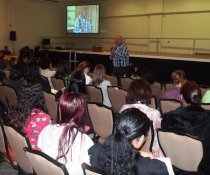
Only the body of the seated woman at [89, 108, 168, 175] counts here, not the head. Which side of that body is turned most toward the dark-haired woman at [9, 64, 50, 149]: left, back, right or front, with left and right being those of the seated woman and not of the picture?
left

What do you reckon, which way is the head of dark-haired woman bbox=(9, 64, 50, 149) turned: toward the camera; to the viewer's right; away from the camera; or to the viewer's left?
away from the camera

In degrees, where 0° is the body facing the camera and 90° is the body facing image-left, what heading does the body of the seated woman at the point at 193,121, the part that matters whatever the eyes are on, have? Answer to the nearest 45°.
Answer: approximately 135°

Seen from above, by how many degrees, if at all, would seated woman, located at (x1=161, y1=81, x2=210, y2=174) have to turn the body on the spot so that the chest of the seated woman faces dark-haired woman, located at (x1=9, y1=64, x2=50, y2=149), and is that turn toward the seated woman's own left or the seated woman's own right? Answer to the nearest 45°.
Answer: approximately 45° to the seated woman's own left

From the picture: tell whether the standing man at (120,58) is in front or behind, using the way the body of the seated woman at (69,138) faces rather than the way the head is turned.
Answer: in front

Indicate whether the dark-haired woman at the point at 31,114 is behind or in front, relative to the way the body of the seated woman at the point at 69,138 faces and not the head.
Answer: in front

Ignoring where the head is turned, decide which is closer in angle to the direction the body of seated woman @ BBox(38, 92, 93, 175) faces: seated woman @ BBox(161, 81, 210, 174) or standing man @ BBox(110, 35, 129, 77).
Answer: the standing man

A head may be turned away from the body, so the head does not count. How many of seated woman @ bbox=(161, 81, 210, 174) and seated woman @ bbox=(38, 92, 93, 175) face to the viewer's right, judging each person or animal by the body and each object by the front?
0

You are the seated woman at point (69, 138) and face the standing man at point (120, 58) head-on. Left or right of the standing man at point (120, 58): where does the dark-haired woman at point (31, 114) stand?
left

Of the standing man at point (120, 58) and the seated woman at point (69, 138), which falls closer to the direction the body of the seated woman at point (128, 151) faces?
the standing man

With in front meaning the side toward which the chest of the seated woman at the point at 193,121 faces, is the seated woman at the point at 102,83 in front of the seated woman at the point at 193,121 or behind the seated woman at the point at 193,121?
in front

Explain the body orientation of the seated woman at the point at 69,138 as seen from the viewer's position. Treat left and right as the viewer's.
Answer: facing away from the viewer

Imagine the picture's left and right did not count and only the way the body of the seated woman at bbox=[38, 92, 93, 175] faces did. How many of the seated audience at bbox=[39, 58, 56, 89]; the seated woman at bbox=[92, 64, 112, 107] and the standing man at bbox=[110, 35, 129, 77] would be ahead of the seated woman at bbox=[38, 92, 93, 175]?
3
